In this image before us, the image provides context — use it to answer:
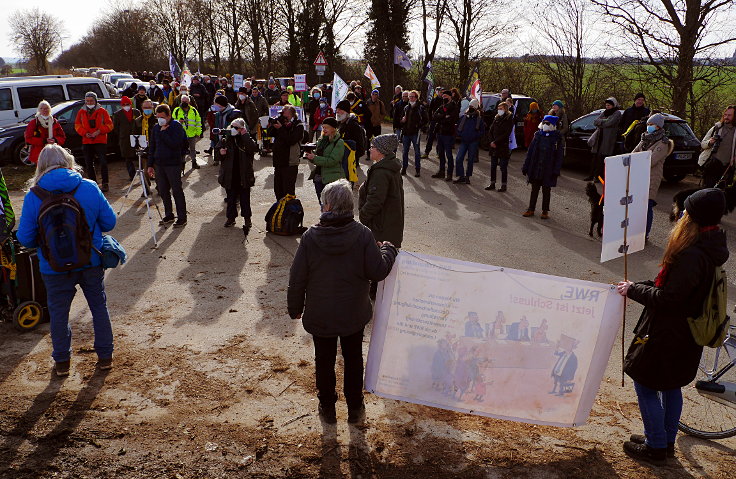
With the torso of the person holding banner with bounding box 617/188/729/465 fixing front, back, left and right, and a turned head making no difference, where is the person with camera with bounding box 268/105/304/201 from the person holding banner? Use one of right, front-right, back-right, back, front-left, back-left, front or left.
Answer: front-right

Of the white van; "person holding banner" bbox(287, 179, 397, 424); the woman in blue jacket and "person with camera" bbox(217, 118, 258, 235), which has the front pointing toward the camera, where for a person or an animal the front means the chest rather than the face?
the person with camera

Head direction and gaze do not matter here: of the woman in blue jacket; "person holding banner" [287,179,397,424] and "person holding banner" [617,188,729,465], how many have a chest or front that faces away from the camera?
2

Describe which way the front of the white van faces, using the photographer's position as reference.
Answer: facing to the left of the viewer

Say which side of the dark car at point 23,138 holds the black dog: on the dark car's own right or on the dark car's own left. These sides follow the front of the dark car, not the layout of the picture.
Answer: on the dark car's own left

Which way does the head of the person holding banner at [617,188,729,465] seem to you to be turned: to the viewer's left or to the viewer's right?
to the viewer's left

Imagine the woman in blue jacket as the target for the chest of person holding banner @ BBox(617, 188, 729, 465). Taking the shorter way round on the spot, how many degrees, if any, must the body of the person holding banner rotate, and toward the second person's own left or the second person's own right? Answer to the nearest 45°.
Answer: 0° — they already face them

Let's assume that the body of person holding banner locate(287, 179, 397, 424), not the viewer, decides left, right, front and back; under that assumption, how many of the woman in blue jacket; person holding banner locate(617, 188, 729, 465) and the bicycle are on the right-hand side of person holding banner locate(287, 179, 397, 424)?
2

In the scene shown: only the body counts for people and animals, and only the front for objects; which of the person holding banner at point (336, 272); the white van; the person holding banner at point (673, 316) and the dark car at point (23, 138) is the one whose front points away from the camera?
the person holding banner at point (336, 272)

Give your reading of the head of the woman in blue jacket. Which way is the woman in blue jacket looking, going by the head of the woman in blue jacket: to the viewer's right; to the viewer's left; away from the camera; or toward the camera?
away from the camera

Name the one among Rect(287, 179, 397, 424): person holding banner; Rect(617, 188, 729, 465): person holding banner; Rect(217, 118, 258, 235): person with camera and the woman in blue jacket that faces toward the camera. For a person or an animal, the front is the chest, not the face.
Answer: the person with camera

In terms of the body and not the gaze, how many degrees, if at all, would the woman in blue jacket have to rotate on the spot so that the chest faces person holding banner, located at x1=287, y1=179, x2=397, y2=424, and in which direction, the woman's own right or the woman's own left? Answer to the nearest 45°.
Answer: approximately 135° to the woman's own right

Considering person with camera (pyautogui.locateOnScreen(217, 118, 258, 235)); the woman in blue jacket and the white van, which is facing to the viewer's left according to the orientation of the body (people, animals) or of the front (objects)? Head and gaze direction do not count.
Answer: the white van

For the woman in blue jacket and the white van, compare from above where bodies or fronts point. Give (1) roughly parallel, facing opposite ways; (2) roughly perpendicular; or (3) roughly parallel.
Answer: roughly perpendicular

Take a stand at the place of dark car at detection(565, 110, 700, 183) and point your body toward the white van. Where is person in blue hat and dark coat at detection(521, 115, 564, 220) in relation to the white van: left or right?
left

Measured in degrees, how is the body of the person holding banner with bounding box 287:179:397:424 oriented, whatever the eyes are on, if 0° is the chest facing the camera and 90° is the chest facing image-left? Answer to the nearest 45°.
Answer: approximately 180°

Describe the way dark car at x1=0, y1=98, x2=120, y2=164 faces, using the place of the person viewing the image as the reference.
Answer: facing the viewer and to the left of the viewer

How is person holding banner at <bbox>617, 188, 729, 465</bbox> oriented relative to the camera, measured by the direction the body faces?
to the viewer's left
